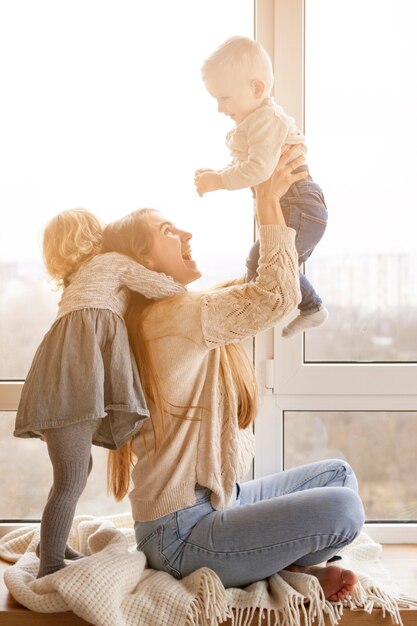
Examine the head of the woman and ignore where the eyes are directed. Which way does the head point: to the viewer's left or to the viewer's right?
to the viewer's right

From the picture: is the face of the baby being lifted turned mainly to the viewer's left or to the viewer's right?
to the viewer's left

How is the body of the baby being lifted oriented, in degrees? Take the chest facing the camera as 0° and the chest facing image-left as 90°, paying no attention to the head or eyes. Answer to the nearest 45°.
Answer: approximately 90°

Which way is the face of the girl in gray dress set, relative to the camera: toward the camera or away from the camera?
away from the camera

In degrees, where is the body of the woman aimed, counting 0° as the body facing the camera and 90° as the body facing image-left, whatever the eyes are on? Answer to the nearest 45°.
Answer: approximately 270°
